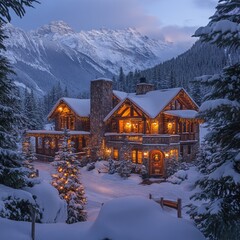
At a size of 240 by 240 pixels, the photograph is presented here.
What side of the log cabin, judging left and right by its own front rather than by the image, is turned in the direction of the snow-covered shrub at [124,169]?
front

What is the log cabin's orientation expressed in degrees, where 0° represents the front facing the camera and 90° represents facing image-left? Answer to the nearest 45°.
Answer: approximately 0°

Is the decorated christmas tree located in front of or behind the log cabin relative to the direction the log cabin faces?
in front

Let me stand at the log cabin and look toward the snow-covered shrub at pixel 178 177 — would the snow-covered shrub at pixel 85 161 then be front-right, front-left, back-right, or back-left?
back-right

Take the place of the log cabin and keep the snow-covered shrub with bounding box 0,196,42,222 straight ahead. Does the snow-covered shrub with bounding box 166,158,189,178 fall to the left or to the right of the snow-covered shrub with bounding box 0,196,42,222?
left

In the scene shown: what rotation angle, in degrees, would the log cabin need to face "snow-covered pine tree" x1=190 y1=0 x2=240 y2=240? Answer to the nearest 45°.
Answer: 0° — it already faces it

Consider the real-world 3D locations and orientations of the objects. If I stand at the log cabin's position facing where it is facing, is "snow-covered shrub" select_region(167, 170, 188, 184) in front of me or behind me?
in front

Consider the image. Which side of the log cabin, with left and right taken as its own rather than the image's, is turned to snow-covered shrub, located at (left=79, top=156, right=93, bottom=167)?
front

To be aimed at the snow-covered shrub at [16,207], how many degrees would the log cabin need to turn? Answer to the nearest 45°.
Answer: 0° — it already faces it

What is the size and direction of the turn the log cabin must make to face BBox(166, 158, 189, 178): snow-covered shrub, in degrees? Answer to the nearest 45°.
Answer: approximately 45° to its left
